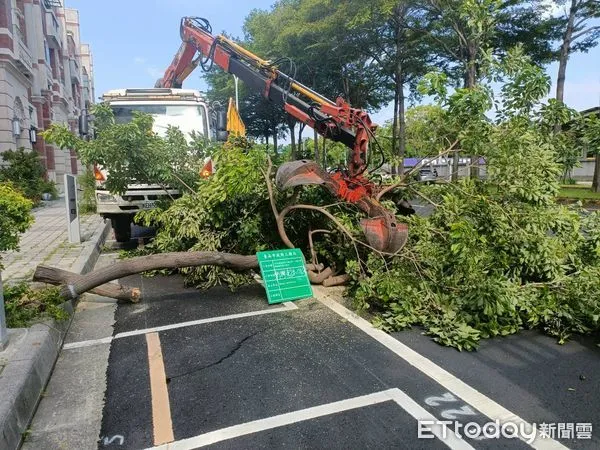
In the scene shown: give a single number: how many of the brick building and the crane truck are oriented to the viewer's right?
1

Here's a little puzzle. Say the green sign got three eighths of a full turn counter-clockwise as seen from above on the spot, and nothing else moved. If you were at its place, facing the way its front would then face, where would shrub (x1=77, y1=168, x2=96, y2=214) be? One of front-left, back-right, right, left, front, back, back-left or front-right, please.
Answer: left

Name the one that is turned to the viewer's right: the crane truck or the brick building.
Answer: the brick building

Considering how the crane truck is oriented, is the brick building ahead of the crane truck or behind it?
behind

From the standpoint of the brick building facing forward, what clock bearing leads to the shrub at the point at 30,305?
The shrub is roughly at 3 o'clock from the brick building.

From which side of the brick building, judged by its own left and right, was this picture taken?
right

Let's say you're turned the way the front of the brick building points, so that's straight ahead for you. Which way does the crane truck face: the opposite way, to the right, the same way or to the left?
to the right

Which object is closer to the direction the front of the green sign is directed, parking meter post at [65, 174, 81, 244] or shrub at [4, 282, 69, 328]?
the shrub

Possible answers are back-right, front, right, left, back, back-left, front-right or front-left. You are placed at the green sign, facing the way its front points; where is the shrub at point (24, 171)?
back-right
